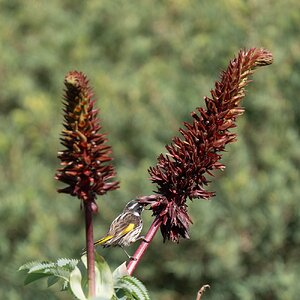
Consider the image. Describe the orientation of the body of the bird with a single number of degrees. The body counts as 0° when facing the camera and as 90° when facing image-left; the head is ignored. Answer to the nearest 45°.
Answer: approximately 270°
